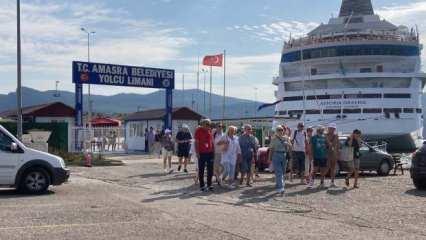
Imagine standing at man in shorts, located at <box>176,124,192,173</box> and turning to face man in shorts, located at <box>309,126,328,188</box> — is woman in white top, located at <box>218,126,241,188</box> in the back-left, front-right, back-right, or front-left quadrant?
front-right

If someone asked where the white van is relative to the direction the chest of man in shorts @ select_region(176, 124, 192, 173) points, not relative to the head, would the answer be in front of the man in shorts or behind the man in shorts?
in front

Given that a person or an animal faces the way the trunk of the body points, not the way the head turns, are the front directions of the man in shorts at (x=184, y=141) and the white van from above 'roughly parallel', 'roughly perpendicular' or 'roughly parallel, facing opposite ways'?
roughly perpendicular

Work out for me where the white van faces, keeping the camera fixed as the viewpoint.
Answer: facing to the right of the viewer

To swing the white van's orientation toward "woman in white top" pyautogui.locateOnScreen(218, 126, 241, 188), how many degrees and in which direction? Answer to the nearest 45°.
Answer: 0° — it already faces them

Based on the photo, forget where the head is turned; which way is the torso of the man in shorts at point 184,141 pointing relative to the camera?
toward the camera

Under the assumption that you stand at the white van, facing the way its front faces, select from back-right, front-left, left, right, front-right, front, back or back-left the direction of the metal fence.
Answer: left
